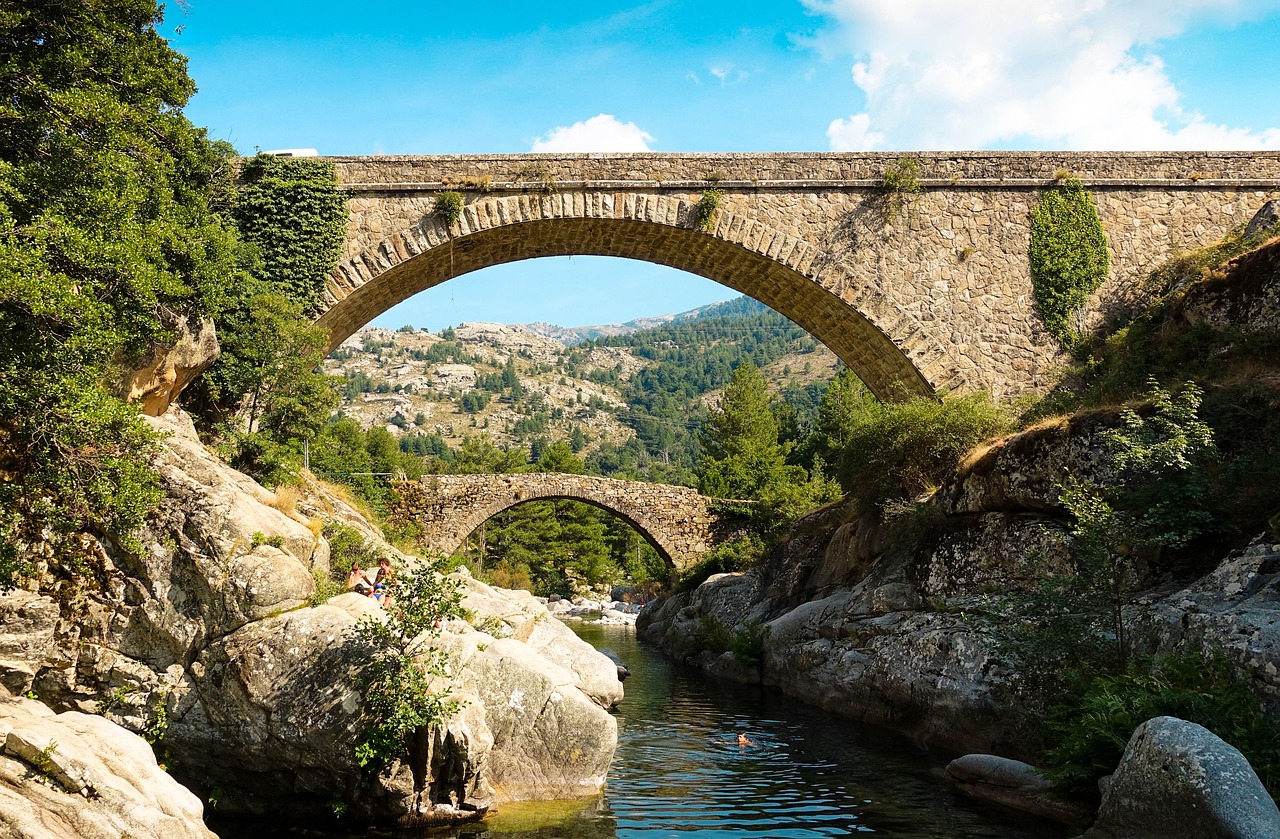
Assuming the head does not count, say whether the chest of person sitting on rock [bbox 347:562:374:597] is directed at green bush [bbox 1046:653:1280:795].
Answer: yes

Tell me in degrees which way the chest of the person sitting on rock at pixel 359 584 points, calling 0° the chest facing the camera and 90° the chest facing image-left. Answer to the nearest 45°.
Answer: approximately 315°

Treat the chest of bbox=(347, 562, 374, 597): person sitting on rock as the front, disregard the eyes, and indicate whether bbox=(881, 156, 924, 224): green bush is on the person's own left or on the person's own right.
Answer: on the person's own left

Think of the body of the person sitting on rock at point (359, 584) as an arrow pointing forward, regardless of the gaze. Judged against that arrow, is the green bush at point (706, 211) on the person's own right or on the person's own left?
on the person's own left

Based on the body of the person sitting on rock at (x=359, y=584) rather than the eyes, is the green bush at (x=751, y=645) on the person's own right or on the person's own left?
on the person's own left
